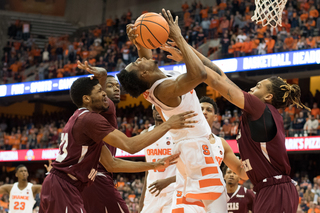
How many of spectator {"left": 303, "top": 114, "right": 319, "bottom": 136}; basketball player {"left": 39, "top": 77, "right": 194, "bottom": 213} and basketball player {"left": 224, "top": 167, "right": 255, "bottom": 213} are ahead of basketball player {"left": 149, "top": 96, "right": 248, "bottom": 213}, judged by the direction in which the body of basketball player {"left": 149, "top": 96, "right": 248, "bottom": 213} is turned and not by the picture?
1

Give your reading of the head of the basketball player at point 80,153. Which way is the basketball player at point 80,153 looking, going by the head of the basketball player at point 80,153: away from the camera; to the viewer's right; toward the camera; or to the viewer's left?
to the viewer's right

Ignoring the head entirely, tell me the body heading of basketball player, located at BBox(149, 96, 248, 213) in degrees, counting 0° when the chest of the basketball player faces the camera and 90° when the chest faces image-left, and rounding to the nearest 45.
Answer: approximately 45°

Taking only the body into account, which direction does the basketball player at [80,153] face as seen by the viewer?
to the viewer's right

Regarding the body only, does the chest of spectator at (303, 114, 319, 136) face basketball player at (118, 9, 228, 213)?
yes

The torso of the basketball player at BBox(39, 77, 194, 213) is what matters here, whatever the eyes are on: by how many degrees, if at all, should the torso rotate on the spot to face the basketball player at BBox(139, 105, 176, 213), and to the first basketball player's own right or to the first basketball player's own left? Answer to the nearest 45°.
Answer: approximately 45° to the first basketball player's own left

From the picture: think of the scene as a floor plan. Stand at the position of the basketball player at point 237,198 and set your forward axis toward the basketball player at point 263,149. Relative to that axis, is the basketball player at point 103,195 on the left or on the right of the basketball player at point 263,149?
right

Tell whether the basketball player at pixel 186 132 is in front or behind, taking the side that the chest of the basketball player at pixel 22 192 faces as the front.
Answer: in front

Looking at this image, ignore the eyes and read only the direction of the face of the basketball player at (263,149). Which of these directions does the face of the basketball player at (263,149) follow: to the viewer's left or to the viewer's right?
to the viewer's left

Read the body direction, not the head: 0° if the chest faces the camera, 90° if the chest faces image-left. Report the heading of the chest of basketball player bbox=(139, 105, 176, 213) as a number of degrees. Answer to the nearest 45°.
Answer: approximately 0°
